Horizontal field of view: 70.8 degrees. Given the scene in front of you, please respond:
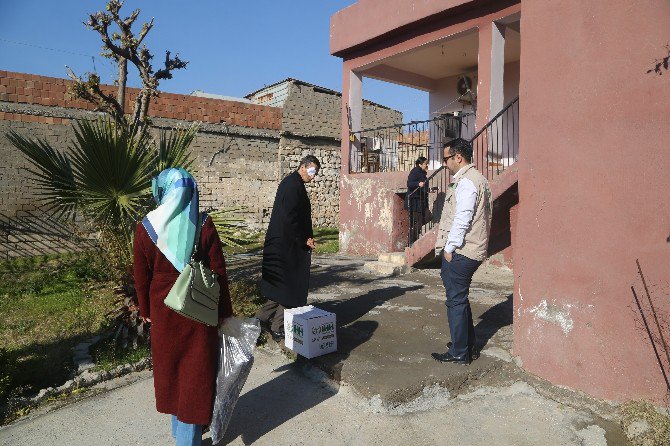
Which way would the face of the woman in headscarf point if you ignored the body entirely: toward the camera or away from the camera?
away from the camera

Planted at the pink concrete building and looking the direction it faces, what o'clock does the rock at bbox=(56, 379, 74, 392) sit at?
The rock is roughly at 1 o'clock from the pink concrete building.

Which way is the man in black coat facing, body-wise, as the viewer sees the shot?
to the viewer's right

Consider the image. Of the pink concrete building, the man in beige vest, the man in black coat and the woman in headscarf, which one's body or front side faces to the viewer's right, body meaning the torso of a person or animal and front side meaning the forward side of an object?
the man in black coat

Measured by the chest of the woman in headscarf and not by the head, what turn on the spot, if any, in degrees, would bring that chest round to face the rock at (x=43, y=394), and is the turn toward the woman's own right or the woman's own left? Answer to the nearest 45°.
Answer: approximately 45° to the woman's own left

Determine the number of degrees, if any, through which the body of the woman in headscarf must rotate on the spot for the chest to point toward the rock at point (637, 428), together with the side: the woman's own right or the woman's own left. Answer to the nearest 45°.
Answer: approximately 90° to the woman's own right

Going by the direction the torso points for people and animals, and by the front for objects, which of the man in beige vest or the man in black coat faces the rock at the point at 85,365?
the man in beige vest

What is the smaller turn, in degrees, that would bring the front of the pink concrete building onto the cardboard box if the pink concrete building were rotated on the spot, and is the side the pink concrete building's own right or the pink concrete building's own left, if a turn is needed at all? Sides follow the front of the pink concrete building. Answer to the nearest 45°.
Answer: approximately 45° to the pink concrete building's own right

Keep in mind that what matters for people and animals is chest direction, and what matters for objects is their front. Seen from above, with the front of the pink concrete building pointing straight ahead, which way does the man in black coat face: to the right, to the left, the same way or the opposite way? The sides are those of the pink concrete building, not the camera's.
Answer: the opposite way

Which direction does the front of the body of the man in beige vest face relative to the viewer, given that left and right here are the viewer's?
facing to the left of the viewer

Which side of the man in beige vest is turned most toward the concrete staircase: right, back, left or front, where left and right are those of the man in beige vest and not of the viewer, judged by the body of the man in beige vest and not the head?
right

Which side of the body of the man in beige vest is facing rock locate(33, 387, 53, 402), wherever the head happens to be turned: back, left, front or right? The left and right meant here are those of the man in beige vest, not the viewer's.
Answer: front

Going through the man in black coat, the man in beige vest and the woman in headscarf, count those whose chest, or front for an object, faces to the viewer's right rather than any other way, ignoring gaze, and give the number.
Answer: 1

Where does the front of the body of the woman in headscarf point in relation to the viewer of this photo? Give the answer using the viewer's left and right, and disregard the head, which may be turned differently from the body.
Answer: facing away from the viewer

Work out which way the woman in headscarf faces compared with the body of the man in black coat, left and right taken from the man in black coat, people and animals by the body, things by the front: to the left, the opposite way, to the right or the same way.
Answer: to the left

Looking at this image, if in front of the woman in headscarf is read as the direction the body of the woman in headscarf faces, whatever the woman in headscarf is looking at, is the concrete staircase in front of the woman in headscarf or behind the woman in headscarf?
in front

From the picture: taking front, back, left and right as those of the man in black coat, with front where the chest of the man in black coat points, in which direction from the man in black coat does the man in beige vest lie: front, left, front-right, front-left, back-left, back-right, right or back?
front-right

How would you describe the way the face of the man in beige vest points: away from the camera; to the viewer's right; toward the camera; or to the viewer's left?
to the viewer's left

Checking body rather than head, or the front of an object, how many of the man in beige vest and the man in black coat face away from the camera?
0
